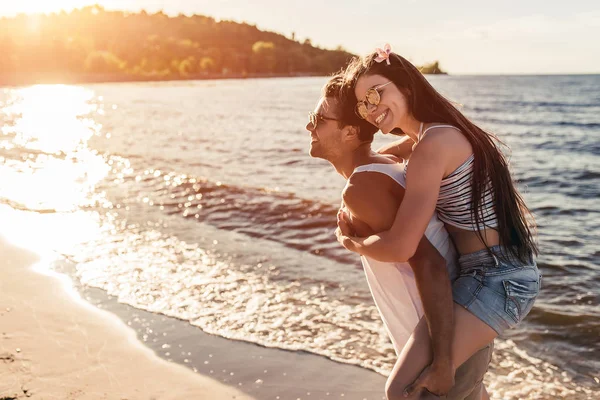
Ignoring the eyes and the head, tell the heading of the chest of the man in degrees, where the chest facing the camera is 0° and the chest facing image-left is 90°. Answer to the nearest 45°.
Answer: approximately 90°

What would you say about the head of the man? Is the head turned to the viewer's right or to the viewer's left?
to the viewer's left

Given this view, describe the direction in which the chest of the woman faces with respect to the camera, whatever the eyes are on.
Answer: to the viewer's left
